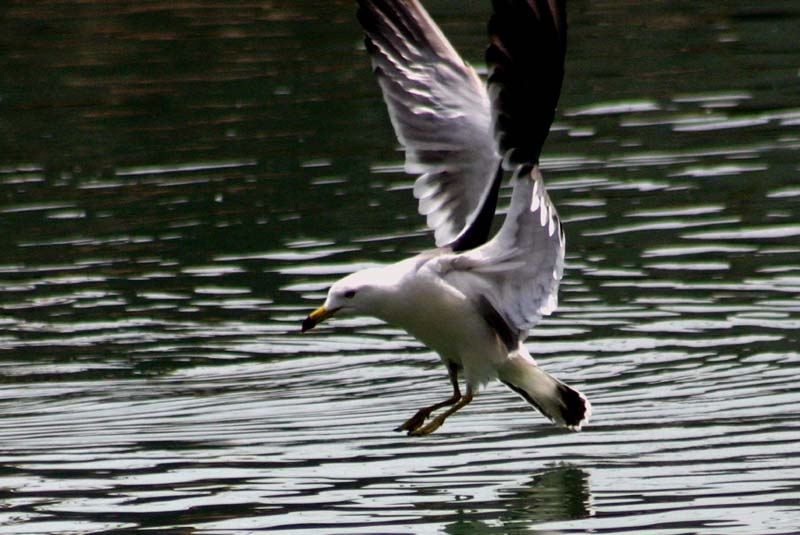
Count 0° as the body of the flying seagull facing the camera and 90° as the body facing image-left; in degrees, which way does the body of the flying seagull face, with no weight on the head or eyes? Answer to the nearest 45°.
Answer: approximately 90°
